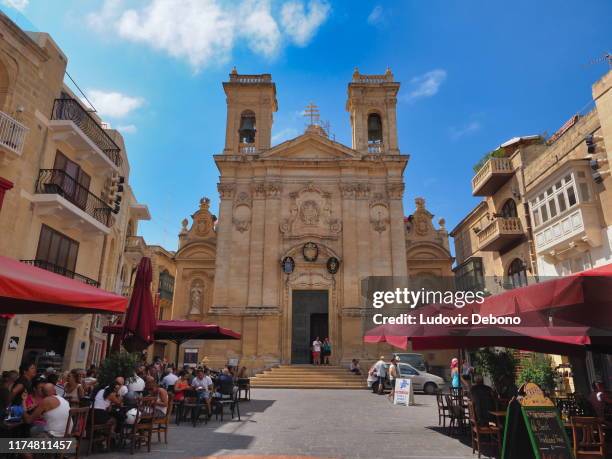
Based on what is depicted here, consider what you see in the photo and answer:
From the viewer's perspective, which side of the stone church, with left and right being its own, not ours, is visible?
front

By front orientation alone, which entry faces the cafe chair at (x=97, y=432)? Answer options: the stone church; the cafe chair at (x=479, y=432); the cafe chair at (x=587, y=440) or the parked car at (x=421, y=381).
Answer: the stone church

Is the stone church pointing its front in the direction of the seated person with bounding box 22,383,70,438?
yes

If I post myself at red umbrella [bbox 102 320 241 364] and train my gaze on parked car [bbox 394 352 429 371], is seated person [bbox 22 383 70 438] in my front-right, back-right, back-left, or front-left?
back-right

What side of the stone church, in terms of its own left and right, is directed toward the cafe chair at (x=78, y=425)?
front

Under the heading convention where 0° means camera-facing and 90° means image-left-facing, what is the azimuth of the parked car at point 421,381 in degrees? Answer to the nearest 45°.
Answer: approximately 270°

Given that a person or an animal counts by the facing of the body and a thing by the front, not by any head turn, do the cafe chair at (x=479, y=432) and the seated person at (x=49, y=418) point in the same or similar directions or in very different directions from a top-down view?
very different directions

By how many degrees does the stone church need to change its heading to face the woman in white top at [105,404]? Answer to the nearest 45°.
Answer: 0° — it already faces them

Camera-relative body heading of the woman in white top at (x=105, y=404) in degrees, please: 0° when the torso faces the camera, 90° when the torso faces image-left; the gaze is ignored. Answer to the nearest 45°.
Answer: approximately 270°
